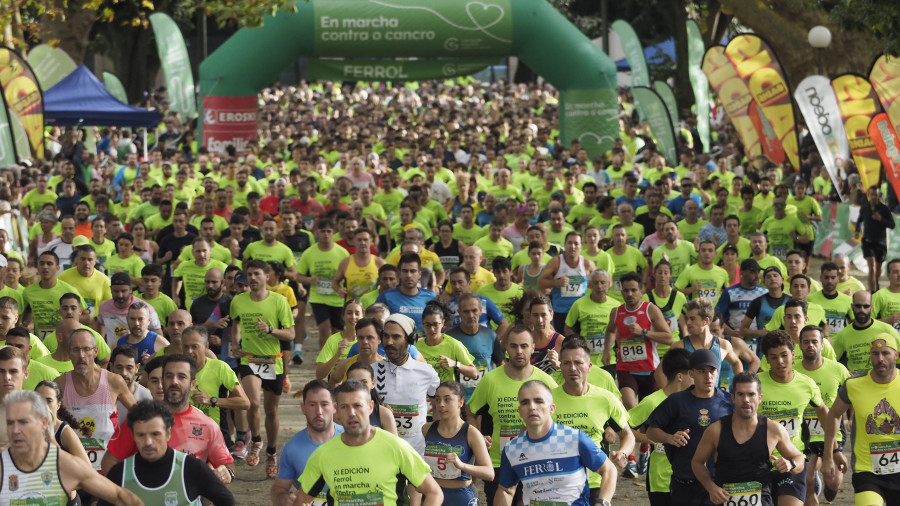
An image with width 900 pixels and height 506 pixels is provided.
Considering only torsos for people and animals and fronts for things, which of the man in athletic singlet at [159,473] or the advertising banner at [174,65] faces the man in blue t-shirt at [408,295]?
the advertising banner

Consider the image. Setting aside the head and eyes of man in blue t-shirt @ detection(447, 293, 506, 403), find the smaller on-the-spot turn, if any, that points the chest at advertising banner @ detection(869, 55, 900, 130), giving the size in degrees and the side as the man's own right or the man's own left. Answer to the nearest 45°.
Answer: approximately 135° to the man's own left

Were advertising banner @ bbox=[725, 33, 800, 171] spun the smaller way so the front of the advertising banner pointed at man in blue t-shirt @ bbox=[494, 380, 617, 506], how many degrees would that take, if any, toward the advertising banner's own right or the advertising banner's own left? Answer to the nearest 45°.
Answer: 0° — it already faces them

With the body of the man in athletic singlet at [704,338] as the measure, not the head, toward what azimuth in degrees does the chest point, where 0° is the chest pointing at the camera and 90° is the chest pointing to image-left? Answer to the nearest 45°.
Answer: approximately 45°

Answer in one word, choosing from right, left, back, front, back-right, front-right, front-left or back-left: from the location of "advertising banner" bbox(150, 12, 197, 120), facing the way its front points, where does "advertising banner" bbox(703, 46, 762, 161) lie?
front-left

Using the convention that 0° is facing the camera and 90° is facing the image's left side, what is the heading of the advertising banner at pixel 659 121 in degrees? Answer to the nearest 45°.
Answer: approximately 0°

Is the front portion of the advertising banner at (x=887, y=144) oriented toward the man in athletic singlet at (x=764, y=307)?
yes

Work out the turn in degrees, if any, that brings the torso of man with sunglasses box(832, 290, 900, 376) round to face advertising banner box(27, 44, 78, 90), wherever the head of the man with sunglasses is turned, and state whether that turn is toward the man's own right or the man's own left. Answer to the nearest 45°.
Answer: approximately 135° to the man's own right

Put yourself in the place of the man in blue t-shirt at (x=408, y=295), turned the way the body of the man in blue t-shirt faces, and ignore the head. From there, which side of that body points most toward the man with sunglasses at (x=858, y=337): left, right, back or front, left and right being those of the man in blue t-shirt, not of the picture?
left

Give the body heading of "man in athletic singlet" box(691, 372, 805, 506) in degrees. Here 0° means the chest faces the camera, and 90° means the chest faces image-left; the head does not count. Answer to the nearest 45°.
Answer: approximately 0°

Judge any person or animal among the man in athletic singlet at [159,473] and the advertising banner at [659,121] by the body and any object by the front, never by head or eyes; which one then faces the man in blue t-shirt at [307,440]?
the advertising banner
